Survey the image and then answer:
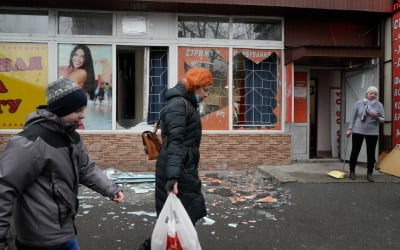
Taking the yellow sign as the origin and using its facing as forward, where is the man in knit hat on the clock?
The man in knit hat is roughly at 12 o'clock from the yellow sign.

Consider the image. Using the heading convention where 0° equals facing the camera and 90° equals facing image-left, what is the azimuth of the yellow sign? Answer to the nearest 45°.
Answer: approximately 0°

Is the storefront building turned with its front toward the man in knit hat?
yes

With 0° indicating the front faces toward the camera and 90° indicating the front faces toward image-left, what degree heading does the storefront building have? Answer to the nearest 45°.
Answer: approximately 0°
